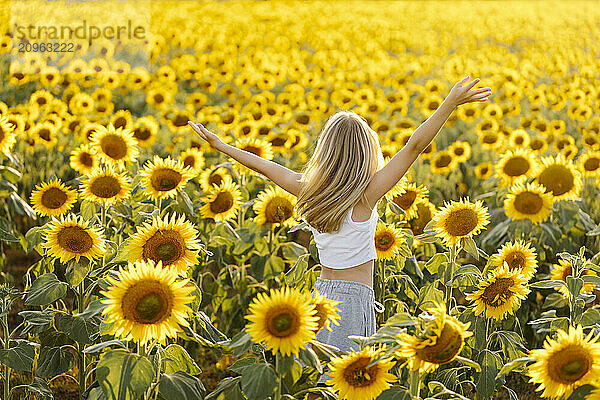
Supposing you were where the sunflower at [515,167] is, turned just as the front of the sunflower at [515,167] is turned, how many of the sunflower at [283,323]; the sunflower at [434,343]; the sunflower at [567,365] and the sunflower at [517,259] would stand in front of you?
4

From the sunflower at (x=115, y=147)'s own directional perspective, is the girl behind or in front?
in front

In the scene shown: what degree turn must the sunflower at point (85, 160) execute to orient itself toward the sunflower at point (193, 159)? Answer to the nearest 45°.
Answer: approximately 90° to its left

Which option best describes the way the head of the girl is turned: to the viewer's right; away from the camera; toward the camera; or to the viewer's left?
away from the camera

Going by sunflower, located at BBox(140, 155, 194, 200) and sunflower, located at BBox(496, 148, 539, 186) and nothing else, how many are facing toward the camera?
2

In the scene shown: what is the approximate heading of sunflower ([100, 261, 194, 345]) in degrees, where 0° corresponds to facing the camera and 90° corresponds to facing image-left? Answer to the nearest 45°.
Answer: approximately 0°

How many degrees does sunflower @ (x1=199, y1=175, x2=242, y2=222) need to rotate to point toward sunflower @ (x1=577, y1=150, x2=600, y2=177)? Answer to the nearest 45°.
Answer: approximately 90° to its left

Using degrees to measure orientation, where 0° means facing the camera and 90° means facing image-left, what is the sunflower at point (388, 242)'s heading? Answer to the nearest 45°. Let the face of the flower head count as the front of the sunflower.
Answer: approximately 0°
